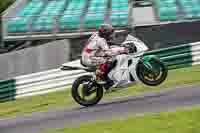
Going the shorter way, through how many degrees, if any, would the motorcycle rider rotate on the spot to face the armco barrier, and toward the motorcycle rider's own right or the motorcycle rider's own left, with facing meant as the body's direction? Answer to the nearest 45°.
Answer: approximately 90° to the motorcycle rider's own left

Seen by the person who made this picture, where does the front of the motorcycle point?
facing to the right of the viewer

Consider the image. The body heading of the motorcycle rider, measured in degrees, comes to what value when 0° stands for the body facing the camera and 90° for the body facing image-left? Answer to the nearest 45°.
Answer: approximately 270°
